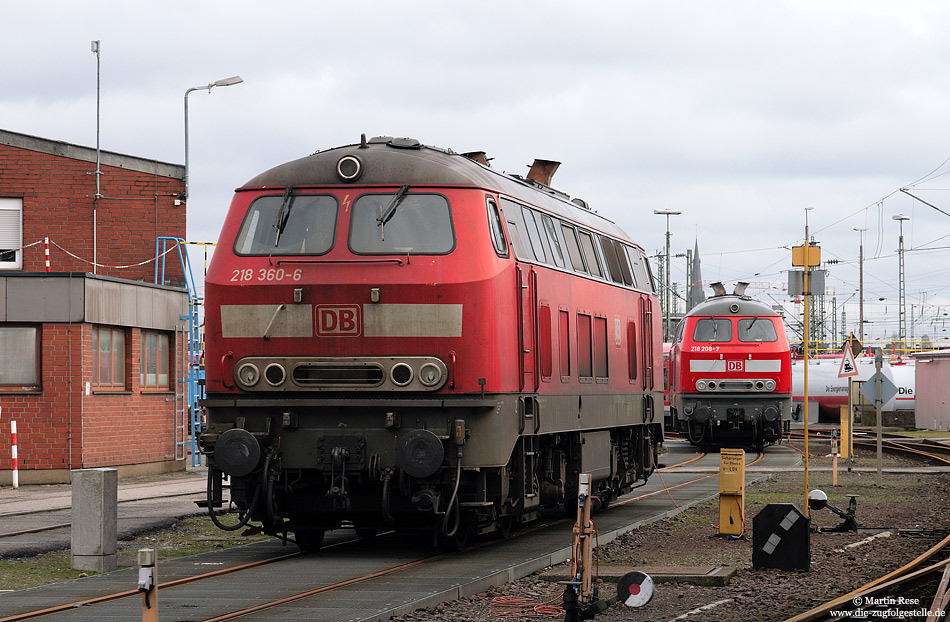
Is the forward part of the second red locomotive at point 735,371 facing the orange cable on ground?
yes

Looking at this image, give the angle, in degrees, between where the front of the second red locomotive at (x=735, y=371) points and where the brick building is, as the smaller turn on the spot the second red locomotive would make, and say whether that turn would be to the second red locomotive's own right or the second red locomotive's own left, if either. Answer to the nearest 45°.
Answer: approximately 45° to the second red locomotive's own right

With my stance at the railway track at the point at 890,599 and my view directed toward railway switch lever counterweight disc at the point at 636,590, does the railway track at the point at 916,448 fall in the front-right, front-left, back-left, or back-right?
back-right

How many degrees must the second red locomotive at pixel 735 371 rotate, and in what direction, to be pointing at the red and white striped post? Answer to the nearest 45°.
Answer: approximately 45° to its right

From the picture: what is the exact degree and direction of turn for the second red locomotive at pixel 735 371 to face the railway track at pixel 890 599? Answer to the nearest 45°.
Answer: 0° — it already faces it

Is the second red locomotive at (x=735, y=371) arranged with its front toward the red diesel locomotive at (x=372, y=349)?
yes

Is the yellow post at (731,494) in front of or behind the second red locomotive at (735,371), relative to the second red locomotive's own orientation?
in front

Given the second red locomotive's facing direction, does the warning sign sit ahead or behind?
ahead

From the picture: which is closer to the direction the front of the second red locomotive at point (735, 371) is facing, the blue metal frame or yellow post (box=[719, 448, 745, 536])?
the yellow post

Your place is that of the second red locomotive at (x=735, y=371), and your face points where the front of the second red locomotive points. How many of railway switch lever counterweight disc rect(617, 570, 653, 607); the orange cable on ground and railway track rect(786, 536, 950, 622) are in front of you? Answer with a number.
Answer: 3

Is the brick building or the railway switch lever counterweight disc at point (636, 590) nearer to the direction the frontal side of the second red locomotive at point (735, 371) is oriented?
the railway switch lever counterweight disc

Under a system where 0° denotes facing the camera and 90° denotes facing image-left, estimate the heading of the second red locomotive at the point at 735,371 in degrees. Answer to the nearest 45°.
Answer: approximately 0°
